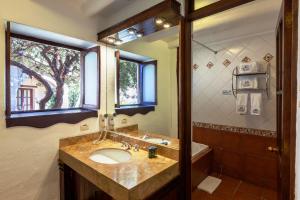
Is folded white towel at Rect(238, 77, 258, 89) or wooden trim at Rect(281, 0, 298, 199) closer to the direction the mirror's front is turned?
the wooden trim

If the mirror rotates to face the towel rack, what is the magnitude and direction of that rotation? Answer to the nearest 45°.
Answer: approximately 135° to its left

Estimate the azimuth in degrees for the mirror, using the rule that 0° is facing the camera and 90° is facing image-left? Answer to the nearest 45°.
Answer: approximately 45°

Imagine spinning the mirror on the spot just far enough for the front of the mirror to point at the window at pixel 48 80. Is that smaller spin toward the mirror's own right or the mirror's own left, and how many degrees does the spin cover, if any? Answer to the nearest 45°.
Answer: approximately 45° to the mirror's own right

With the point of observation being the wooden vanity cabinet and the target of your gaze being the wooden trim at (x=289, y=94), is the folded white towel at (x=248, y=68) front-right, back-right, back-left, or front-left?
front-left

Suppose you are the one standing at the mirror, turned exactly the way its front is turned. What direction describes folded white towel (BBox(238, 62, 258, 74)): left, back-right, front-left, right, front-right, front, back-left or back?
back-left

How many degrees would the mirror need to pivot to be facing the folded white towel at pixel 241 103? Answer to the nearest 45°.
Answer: approximately 135° to its left

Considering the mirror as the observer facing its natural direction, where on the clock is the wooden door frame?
The wooden door frame is roughly at 10 o'clock from the mirror.
